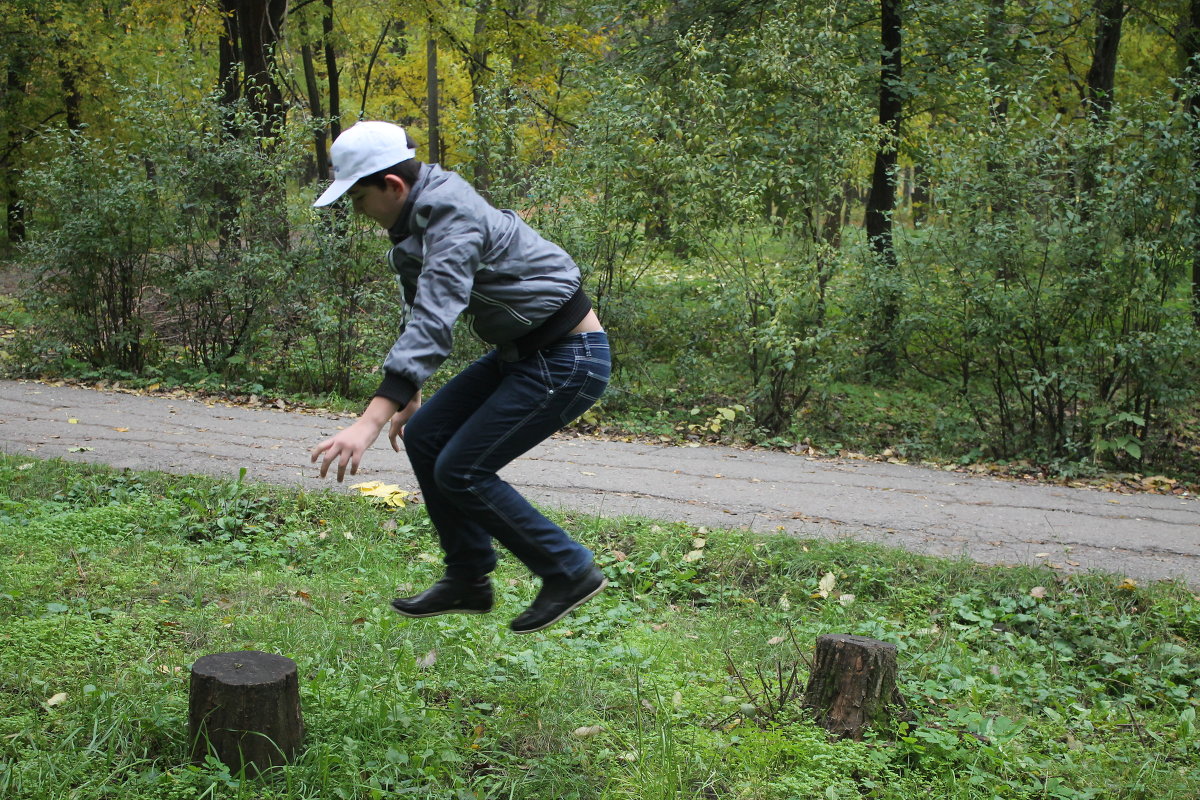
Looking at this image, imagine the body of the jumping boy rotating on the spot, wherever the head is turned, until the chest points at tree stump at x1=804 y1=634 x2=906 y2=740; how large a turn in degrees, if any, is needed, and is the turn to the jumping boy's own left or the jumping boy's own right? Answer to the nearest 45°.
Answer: approximately 180°

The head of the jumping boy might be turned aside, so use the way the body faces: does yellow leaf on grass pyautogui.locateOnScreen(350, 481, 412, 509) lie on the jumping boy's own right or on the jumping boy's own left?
on the jumping boy's own right

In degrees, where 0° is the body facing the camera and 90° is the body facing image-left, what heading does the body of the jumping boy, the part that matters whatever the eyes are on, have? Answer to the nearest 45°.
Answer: approximately 90°

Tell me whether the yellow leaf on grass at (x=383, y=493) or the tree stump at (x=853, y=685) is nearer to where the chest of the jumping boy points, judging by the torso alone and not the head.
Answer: the yellow leaf on grass

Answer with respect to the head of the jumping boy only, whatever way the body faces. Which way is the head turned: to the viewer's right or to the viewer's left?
to the viewer's left
